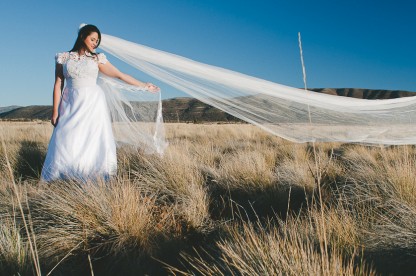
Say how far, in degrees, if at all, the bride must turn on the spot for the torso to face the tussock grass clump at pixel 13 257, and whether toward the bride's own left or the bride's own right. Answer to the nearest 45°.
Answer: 0° — they already face it

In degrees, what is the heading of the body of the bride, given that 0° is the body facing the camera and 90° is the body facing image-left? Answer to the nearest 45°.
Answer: approximately 0°
